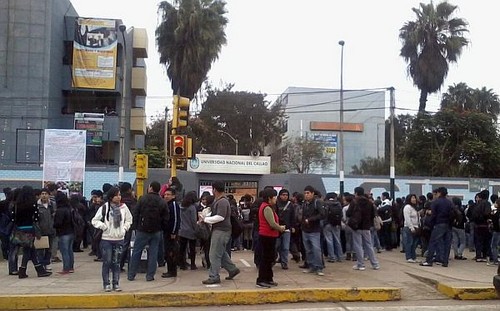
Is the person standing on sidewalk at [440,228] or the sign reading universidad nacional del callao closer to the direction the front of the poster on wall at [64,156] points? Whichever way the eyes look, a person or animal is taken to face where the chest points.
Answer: the person standing on sidewalk

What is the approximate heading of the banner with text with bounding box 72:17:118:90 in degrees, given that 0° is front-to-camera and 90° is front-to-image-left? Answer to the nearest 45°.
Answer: approximately 0°

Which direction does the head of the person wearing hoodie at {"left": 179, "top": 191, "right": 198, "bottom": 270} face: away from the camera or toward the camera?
away from the camera

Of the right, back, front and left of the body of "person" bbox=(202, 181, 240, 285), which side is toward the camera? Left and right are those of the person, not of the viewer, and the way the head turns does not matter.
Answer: left
